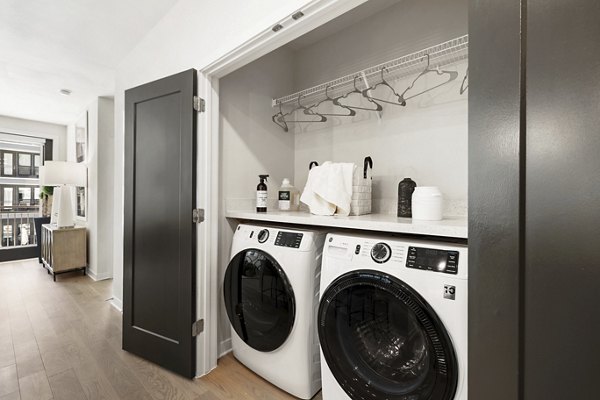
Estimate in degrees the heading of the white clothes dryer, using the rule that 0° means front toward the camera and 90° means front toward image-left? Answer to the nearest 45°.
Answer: approximately 45°

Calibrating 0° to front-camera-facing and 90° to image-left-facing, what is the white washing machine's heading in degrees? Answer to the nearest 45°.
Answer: approximately 45°

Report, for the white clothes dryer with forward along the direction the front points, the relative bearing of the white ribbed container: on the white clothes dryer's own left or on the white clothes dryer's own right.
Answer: on the white clothes dryer's own left

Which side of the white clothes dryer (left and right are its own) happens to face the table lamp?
right
